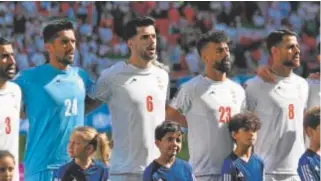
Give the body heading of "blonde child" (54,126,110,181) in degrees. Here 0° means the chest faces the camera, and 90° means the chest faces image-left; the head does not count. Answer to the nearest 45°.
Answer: approximately 45°

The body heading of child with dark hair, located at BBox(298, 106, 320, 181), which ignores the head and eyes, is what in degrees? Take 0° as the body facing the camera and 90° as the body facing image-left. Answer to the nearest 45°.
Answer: approximately 315°

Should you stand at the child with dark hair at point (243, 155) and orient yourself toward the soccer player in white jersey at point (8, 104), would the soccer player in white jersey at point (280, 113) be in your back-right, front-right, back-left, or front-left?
back-right

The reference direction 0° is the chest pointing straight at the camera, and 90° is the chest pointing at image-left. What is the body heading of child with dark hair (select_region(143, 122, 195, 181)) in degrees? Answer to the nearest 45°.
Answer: approximately 315°

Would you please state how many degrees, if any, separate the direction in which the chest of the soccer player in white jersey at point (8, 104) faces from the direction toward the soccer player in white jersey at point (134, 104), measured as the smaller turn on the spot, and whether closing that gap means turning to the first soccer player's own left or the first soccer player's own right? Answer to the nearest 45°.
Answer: approximately 45° to the first soccer player's own left

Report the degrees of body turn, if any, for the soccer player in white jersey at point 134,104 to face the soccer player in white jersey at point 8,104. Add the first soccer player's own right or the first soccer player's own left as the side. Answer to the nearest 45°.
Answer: approximately 135° to the first soccer player's own right

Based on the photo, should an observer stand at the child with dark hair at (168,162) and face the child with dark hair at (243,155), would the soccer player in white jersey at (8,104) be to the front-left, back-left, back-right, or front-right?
back-left

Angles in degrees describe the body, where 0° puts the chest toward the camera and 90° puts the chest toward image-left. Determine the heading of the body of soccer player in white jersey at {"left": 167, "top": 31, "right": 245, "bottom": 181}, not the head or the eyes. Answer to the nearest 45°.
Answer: approximately 315°

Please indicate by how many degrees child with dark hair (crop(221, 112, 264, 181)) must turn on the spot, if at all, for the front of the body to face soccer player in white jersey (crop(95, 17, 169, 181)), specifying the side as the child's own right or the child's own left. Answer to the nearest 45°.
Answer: approximately 135° to the child's own right

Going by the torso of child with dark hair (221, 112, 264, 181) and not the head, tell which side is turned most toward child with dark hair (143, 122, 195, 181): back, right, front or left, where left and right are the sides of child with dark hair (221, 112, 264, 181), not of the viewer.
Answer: right

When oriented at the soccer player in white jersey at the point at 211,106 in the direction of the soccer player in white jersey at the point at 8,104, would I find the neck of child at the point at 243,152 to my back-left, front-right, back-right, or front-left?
back-left

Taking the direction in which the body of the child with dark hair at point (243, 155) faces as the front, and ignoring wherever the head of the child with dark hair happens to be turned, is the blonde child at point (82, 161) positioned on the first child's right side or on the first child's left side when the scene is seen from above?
on the first child's right side

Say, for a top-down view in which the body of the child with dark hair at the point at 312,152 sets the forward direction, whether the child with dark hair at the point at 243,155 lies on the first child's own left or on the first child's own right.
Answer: on the first child's own right
